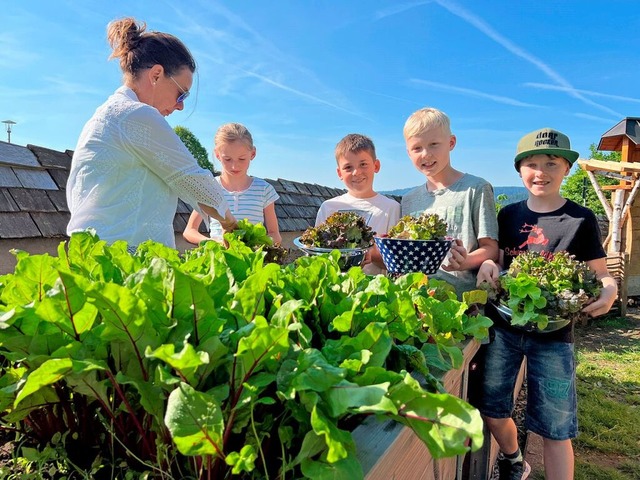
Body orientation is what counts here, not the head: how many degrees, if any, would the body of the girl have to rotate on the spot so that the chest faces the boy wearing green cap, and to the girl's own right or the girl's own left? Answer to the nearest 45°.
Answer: approximately 45° to the girl's own left

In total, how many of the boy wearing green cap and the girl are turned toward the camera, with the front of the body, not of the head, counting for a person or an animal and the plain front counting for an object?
2

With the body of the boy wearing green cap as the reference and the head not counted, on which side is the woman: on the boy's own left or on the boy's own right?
on the boy's own right

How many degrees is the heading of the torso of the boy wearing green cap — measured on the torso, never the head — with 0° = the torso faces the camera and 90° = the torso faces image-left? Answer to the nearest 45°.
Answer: approximately 0°

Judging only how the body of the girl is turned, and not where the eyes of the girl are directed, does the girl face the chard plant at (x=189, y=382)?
yes

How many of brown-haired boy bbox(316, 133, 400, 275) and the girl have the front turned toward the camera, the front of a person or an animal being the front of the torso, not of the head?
2

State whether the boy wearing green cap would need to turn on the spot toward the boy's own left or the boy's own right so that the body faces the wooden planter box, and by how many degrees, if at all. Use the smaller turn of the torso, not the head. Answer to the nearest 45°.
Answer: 0° — they already face it

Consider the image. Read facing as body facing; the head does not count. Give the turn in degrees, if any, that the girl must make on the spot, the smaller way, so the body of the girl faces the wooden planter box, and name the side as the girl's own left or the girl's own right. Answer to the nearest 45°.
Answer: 0° — they already face it

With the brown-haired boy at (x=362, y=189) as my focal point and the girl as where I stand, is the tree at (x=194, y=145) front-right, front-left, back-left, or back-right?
back-left
